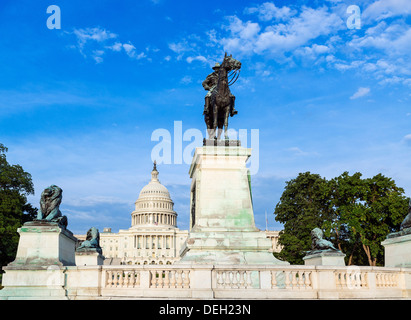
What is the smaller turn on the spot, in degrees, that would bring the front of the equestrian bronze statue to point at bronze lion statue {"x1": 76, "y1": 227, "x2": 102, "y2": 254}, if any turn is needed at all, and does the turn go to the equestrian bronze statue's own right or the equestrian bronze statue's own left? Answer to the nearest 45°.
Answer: approximately 135° to the equestrian bronze statue's own right

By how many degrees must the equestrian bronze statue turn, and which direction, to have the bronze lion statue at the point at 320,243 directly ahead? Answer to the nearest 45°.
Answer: approximately 135° to its left

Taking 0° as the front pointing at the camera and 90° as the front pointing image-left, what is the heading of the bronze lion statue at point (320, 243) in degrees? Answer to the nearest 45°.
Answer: approximately 90°

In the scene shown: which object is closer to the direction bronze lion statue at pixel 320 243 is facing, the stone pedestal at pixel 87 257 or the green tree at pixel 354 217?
the stone pedestal

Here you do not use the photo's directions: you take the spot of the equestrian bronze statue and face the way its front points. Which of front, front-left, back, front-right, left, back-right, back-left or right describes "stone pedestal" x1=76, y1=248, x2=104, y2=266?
back-right

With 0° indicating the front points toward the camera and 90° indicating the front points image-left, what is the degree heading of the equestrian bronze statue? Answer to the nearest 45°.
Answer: approximately 0°
